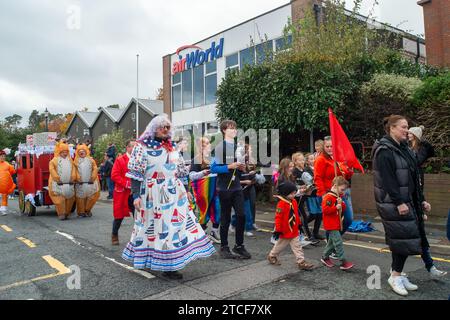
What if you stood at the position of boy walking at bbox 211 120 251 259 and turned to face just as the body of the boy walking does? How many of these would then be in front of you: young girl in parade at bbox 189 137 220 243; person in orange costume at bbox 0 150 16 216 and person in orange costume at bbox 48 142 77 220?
0

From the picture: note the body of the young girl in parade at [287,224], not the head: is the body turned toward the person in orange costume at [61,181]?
no

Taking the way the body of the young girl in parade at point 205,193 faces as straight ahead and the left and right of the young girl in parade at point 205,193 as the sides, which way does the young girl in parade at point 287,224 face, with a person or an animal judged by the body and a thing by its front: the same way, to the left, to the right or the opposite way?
the same way

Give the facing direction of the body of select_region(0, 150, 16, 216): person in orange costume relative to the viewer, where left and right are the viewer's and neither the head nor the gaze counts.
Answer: facing the viewer

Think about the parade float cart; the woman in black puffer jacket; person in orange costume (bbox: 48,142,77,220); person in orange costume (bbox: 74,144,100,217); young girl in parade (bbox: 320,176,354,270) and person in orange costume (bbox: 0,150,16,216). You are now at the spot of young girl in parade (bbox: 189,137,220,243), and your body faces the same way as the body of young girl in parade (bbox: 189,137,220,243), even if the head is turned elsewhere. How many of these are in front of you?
2

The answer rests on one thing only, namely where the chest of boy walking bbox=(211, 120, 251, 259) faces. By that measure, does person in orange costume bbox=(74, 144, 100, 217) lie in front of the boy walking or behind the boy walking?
behind

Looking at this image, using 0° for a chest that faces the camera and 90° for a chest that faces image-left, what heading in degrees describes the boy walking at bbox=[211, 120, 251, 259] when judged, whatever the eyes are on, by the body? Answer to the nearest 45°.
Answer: approximately 315°

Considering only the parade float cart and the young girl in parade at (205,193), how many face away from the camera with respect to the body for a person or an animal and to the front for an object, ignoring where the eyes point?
0

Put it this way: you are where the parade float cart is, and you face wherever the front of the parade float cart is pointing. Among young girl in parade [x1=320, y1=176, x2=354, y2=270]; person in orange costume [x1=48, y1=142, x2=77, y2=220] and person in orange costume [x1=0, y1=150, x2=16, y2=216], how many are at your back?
1

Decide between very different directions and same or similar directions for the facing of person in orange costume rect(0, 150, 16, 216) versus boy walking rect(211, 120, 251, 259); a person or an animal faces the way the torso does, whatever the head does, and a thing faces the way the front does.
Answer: same or similar directions

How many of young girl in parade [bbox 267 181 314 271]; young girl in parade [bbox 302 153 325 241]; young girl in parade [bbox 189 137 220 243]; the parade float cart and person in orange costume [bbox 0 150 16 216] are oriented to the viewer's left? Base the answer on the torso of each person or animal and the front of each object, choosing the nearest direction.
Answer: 0

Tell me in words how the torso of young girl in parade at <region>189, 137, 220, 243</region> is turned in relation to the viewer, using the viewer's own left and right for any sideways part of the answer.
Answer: facing the viewer and to the right of the viewer

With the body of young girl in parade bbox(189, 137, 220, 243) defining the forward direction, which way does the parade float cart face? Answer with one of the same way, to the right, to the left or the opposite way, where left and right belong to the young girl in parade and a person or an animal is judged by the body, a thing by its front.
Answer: the same way

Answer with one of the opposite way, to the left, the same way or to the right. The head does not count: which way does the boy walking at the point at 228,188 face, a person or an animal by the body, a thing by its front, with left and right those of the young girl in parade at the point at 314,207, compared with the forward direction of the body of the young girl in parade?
the same way

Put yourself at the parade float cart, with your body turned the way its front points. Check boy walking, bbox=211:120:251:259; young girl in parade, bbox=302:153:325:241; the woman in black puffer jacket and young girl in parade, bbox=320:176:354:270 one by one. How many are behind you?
0

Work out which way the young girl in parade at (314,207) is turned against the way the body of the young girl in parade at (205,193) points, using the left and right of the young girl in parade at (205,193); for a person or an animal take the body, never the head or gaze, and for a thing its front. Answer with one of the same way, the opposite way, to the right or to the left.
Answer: the same way
